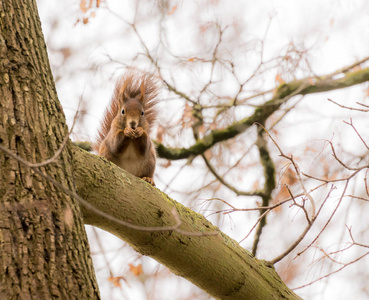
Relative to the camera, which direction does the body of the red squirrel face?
toward the camera
